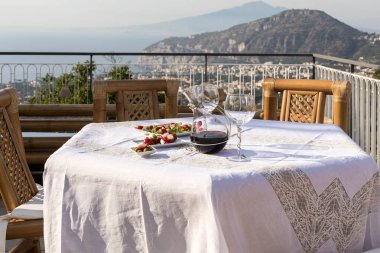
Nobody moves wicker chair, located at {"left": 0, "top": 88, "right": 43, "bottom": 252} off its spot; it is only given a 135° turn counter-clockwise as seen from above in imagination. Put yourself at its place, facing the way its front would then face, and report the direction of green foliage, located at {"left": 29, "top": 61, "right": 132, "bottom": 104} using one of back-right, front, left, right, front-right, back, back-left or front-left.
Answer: front

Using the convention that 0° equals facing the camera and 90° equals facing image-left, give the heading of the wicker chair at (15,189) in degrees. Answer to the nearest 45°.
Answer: approximately 315°

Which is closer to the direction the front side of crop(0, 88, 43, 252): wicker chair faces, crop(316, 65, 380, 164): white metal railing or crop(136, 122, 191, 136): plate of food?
the plate of food

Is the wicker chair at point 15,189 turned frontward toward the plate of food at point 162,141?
yes

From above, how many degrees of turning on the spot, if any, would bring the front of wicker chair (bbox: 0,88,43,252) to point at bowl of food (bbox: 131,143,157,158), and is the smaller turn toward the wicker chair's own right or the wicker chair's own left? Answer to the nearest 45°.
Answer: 0° — it already faces it

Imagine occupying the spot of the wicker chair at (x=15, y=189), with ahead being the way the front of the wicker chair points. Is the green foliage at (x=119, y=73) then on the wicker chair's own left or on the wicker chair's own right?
on the wicker chair's own left

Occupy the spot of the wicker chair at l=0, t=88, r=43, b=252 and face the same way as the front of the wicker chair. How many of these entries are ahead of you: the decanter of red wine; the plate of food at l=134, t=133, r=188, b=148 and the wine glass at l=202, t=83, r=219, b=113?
3

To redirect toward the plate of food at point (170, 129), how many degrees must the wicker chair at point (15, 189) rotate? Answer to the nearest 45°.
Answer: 0° — it already faces it

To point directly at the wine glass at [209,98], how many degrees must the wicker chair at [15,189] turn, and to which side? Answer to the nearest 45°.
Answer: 0° — it already faces it

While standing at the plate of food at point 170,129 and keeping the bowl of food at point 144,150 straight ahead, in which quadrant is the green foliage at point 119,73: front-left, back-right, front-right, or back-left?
back-right
